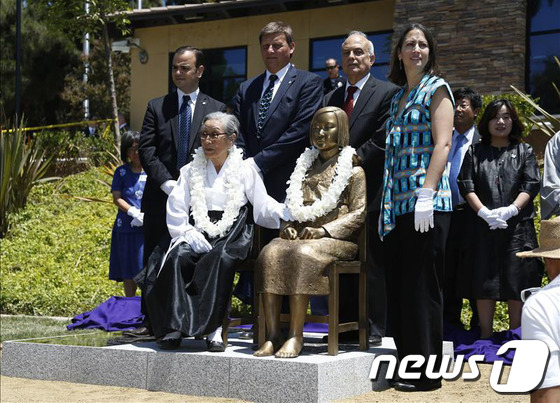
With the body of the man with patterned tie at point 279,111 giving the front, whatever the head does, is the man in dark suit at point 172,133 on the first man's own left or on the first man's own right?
on the first man's own right

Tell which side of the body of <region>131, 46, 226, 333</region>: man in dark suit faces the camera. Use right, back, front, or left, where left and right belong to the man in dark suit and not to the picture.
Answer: front

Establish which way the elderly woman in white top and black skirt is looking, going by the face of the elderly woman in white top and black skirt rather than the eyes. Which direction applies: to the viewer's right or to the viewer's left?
to the viewer's left

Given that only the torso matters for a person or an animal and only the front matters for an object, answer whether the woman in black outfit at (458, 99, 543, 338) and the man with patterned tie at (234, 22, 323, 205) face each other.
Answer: no

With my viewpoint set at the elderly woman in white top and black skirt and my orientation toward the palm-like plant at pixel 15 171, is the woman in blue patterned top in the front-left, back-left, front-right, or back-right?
back-right

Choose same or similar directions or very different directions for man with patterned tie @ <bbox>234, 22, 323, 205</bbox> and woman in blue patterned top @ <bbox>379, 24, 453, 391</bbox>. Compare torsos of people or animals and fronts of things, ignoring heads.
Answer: same or similar directions

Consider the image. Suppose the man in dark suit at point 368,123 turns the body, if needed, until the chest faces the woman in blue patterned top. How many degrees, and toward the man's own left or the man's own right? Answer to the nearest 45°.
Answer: approximately 90° to the man's own left

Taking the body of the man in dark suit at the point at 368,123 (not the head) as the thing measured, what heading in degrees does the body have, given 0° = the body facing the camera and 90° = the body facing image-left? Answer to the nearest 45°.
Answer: approximately 45°

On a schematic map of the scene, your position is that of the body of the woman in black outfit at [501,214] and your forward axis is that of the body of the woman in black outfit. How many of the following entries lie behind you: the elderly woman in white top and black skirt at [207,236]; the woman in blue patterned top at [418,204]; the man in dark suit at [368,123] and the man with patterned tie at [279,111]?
0

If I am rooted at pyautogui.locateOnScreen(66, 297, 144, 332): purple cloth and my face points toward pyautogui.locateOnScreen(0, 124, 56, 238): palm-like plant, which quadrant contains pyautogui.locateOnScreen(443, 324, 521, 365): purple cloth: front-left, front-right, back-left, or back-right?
back-right

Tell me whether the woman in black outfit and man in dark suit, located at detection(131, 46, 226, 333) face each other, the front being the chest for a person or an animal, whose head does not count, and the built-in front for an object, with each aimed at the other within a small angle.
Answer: no

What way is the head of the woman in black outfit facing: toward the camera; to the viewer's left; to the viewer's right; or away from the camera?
toward the camera

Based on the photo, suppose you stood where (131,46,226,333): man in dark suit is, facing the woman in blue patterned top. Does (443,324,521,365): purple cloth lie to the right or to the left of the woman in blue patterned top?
left

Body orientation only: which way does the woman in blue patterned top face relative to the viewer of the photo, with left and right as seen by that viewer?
facing the viewer and to the left of the viewer

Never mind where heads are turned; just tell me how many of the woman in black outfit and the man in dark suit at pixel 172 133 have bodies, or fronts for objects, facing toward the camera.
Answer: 2
